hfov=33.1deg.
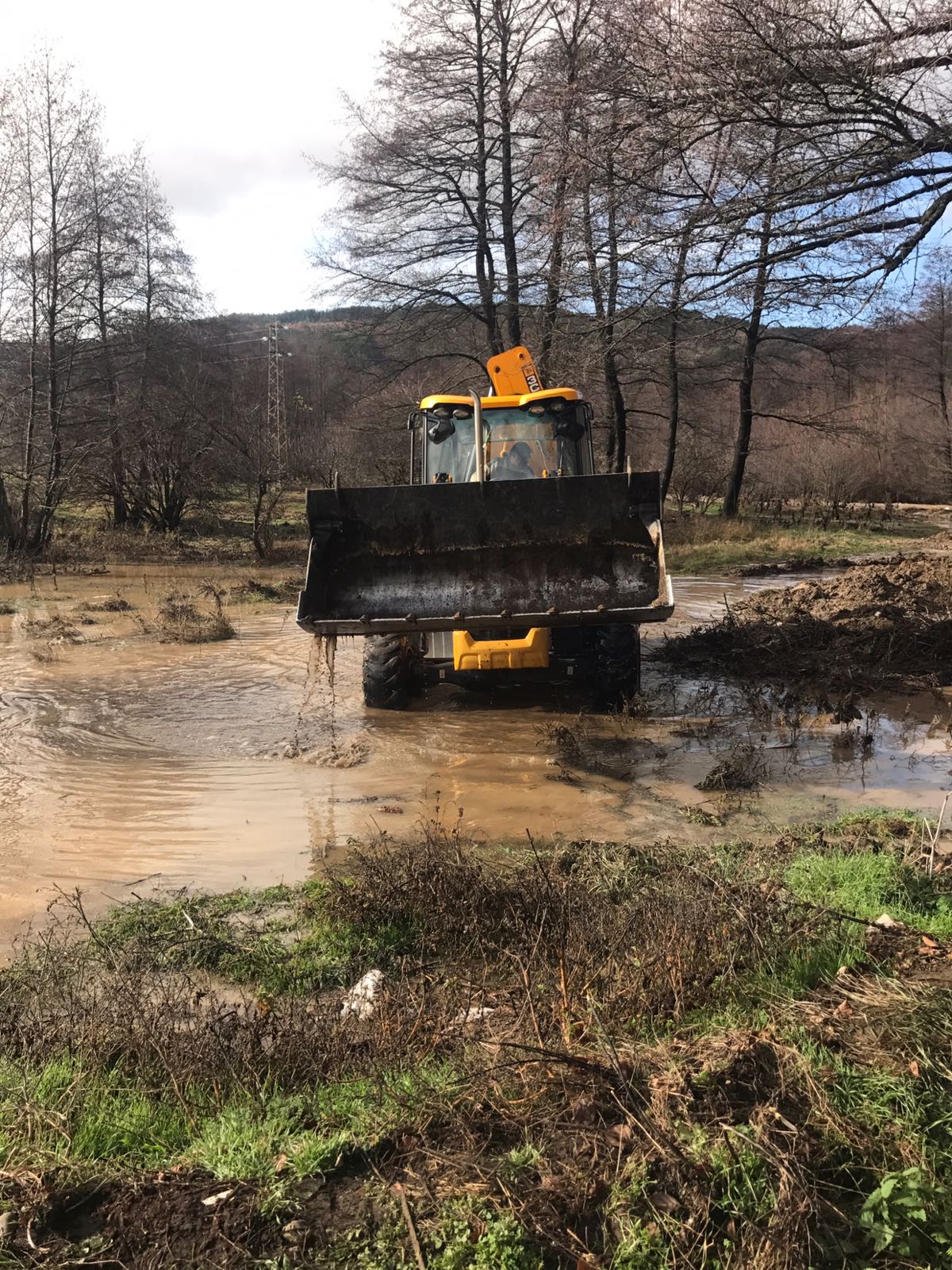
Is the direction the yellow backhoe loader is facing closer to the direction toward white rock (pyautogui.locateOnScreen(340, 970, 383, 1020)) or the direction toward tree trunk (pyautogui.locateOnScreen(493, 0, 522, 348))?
the white rock

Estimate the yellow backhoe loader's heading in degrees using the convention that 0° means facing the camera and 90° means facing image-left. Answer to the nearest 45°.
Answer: approximately 0°

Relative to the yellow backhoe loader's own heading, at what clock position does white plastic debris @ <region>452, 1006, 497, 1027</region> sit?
The white plastic debris is roughly at 12 o'clock from the yellow backhoe loader.

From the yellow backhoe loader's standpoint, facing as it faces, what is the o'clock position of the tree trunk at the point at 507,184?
The tree trunk is roughly at 6 o'clock from the yellow backhoe loader.

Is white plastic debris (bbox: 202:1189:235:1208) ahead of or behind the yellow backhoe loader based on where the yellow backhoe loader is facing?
ahead

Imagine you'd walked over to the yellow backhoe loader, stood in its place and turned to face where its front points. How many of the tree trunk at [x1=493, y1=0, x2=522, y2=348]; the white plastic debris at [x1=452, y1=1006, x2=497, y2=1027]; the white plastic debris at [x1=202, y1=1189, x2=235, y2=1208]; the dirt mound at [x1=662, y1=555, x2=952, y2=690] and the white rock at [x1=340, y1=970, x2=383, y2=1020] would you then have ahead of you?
3

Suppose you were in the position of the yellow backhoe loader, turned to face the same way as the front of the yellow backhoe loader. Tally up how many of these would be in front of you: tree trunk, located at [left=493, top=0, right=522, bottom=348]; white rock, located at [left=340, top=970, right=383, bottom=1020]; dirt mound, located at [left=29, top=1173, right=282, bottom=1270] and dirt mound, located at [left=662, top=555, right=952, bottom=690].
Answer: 2

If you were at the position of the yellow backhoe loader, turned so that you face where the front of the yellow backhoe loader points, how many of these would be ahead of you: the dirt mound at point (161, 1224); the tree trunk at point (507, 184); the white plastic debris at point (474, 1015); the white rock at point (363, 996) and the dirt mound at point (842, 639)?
3

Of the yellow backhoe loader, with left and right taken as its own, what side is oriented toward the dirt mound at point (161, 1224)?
front

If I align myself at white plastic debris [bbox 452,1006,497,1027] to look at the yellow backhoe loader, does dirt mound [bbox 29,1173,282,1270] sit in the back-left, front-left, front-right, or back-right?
back-left

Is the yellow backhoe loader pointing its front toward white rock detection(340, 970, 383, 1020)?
yes

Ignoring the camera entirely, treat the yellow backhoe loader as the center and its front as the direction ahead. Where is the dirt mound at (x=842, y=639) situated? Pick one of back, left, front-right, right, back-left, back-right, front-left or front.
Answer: back-left
